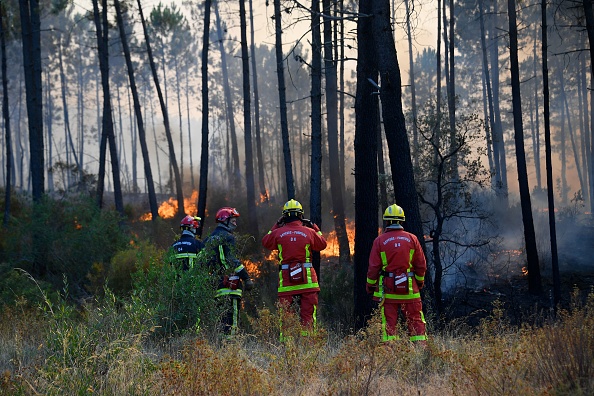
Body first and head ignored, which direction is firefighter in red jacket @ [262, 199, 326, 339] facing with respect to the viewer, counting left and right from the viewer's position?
facing away from the viewer

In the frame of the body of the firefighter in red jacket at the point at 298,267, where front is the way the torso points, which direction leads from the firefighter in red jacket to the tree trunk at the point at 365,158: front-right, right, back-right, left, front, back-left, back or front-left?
front-right

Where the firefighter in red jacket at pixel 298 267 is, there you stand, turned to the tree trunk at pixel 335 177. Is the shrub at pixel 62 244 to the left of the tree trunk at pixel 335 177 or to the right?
left

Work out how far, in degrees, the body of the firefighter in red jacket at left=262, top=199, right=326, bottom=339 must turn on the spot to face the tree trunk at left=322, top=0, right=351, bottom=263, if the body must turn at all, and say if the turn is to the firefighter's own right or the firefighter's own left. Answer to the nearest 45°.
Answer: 0° — they already face it

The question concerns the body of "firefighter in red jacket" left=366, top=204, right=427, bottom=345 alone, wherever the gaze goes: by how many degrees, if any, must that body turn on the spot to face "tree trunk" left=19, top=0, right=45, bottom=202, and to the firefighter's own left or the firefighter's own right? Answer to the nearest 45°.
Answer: approximately 45° to the firefighter's own left

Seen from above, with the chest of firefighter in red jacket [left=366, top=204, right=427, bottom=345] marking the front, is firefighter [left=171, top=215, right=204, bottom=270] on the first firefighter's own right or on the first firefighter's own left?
on the first firefighter's own left

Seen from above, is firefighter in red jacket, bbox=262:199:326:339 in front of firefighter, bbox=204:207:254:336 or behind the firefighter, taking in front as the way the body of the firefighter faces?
in front

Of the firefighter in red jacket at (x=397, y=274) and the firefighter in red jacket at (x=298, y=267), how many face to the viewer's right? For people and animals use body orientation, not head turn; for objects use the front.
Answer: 0

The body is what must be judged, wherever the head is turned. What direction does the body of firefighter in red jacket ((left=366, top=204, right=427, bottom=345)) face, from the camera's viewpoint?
away from the camera

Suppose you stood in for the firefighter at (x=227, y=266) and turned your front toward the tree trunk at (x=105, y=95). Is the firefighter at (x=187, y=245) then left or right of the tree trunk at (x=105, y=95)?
left

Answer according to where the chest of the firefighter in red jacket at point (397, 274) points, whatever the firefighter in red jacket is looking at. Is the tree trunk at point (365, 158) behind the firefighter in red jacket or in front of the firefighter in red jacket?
in front

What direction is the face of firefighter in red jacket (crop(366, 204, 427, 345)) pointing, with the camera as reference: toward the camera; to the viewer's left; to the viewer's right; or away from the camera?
away from the camera

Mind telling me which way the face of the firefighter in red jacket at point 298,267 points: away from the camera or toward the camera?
away from the camera
